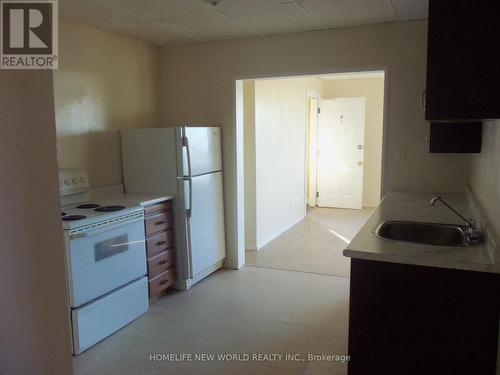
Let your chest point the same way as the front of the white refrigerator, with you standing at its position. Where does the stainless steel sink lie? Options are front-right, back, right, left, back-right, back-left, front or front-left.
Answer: front

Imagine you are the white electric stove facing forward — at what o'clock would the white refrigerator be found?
The white refrigerator is roughly at 9 o'clock from the white electric stove.

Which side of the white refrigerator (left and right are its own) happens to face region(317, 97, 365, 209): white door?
left

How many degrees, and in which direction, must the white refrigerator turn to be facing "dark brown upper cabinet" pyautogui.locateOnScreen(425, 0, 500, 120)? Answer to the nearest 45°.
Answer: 0° — it already faces it

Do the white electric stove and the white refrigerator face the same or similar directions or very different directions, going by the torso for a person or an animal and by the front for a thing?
same or similar directions

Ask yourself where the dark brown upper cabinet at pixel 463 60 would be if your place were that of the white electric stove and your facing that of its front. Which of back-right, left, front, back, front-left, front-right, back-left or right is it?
front

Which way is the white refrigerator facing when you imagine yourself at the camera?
facing the viewer and to the right of the viewer

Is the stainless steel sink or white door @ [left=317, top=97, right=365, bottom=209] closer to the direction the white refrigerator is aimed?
the stainless steel sink

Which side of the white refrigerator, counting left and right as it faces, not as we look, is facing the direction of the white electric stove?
right

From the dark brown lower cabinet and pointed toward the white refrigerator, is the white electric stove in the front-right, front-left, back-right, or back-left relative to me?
front-left

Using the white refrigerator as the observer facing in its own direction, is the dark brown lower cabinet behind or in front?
in front

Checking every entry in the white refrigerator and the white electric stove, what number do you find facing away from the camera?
0

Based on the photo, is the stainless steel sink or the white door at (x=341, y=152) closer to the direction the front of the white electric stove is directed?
the stainless steel sink
